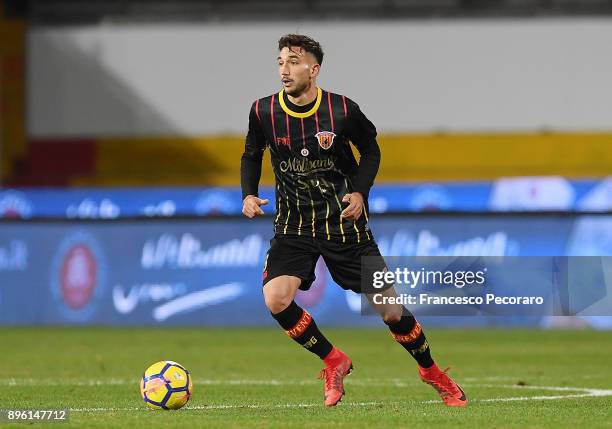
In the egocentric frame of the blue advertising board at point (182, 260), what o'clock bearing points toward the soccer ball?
The soccer ball is roughly at 12 o'clock from the blue advertising board.

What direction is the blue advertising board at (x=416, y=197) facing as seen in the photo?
toward the camera

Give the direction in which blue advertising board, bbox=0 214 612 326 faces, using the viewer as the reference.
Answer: facing the viewer

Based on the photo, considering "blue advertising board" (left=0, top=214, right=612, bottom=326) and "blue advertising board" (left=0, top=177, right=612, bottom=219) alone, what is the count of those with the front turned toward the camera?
2

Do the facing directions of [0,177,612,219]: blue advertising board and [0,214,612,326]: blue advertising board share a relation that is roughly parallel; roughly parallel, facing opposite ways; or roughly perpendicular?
roughly parallel

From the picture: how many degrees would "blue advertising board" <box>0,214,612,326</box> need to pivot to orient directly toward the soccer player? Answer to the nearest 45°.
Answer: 0° — it already faces them

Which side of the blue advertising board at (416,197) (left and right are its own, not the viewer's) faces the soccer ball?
front

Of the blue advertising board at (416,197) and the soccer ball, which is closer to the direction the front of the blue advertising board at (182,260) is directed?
the soccer ball

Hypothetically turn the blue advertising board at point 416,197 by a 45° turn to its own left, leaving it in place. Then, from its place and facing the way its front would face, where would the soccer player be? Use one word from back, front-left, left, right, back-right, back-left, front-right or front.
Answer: front-right
